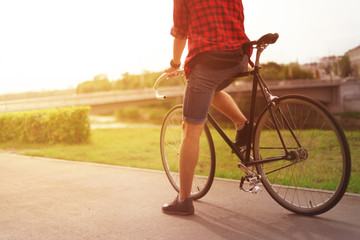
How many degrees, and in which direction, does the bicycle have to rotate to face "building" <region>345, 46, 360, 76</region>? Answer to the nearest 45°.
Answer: approximately 45° to its right

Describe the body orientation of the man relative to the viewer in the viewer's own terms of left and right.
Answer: facing away from the viewer and to the left of the viewer

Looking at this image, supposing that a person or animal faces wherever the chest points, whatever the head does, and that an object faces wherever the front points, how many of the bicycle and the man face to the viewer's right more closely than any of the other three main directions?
0

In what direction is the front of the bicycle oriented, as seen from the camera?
facing away from the viewer and to the left of the viewer

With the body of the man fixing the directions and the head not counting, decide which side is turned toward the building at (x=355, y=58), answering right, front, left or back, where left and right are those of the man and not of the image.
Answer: right

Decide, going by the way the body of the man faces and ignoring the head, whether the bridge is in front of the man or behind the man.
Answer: in front

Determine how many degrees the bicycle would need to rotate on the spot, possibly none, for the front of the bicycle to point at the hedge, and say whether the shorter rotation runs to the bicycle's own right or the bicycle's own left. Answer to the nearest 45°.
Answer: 0° — it already faces it

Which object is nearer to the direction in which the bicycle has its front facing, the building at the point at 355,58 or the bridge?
the bridge
